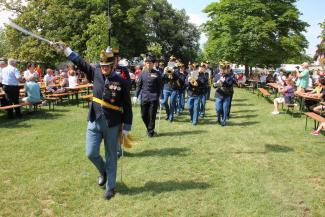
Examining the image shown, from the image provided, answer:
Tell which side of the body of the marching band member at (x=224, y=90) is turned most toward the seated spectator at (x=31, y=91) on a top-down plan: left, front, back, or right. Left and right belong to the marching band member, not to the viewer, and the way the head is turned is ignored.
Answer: right

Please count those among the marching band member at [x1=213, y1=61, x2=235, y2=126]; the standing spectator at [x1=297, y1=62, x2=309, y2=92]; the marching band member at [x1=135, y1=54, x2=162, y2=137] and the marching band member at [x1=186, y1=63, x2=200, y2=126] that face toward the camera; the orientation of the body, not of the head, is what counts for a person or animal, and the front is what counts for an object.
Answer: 3

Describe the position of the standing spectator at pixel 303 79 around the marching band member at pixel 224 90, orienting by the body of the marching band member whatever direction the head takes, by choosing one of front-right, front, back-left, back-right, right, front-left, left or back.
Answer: back-left

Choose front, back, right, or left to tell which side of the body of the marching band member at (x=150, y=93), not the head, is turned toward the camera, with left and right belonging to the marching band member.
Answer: front

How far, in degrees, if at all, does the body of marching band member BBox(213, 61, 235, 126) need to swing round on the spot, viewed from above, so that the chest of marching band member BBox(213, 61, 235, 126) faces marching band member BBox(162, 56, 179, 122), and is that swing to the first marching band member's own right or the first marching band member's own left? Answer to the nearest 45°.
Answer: approximately 90° to the first marching band member's own right

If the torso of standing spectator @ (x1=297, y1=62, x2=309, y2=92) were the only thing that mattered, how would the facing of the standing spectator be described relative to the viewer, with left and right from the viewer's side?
facing to the left of the viewer

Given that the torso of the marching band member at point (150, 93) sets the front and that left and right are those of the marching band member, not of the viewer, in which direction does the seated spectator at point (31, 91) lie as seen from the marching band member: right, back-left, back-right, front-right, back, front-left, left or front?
back-right

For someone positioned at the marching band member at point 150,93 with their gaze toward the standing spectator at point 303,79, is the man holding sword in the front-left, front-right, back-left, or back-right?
back-right

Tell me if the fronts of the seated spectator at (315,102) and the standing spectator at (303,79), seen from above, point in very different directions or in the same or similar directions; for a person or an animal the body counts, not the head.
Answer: same or similar directions

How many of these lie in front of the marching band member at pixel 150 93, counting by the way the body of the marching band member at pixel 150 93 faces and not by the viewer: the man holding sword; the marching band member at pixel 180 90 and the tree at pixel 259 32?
1

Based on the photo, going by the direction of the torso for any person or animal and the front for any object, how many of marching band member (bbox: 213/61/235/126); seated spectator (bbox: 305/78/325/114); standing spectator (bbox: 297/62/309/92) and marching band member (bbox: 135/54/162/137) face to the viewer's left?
2

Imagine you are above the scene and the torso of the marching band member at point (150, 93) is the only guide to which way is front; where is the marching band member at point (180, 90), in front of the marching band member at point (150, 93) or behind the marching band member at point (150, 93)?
behind

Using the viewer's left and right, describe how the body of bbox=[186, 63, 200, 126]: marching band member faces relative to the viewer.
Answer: facing the viewer

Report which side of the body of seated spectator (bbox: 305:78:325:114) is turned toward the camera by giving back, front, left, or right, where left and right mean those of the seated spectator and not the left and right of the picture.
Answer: left

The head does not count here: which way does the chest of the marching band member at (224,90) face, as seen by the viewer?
toward the camera

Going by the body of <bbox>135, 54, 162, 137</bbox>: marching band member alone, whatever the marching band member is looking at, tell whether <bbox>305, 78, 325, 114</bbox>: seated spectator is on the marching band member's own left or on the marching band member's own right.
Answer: on the marching band member's own left

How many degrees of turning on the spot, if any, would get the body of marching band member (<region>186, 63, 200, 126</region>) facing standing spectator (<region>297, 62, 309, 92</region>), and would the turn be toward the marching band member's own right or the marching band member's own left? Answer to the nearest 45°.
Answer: approximately 135° to the marching band member's own left
